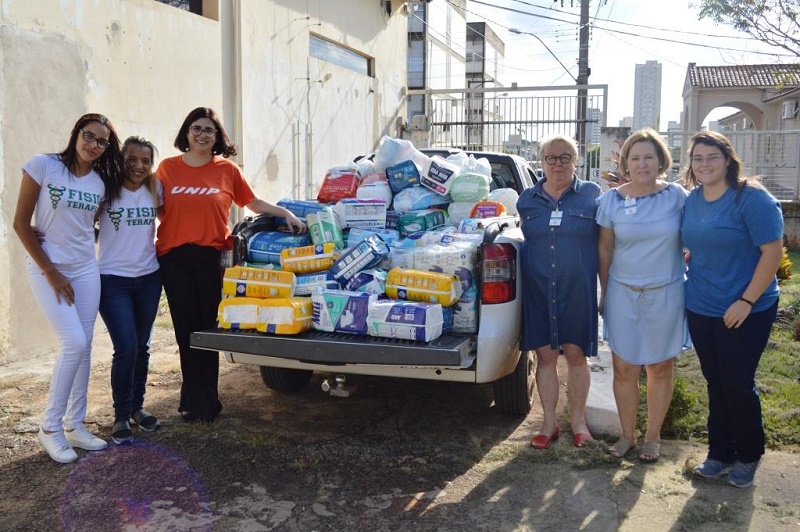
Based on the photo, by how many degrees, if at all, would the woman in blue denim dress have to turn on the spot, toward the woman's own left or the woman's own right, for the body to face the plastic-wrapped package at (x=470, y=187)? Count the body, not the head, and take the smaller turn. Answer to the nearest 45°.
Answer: approximately 135° to the woman's own right

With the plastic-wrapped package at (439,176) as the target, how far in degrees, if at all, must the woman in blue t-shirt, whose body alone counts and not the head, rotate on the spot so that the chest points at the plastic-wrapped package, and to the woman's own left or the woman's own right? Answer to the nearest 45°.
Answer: approximately 90° to the woman's own right

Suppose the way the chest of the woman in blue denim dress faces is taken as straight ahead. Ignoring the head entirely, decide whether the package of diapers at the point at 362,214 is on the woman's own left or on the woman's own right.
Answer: on the woman's own right

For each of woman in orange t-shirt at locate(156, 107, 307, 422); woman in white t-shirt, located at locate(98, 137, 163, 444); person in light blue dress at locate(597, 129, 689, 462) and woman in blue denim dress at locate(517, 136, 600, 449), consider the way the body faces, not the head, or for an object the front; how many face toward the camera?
4

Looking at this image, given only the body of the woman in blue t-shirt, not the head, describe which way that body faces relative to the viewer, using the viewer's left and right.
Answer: facing the viewer and to the left of the viewer

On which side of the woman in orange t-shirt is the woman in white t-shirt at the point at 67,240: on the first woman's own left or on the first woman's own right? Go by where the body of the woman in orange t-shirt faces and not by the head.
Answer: on the first woman's own right

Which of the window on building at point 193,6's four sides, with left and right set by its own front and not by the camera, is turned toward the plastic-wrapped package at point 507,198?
front

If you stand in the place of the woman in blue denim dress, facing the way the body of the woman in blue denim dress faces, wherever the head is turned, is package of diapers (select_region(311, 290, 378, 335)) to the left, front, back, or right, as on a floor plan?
right

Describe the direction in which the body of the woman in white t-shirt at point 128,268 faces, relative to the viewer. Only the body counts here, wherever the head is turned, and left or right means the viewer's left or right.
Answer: facing the viewer

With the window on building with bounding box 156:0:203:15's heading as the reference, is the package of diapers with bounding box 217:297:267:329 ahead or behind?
ahead

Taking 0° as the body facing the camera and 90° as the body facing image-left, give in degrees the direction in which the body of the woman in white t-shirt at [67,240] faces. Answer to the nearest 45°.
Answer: approximately 315°

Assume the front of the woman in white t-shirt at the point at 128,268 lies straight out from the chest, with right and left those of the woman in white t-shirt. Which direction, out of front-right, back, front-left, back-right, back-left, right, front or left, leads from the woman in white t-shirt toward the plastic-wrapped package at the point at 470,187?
left

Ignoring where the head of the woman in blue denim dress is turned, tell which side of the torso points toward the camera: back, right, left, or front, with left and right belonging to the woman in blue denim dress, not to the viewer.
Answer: front

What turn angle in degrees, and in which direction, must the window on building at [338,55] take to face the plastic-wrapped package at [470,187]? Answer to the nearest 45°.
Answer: approximately 45° to its right
